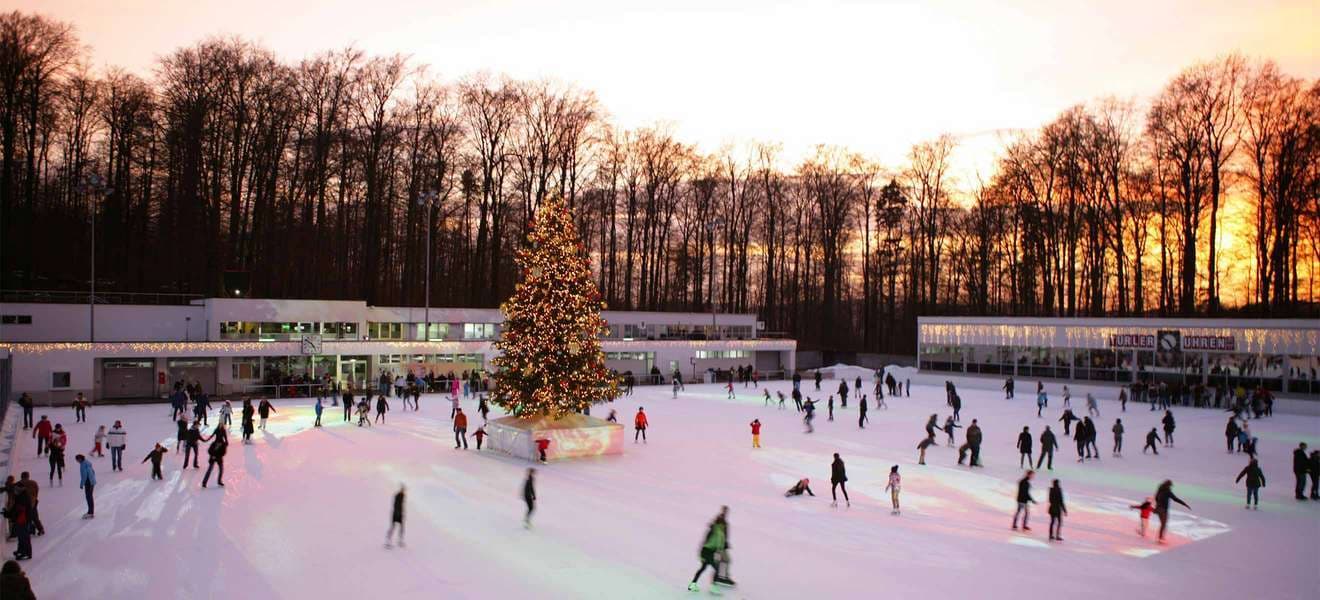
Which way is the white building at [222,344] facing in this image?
toward the camera

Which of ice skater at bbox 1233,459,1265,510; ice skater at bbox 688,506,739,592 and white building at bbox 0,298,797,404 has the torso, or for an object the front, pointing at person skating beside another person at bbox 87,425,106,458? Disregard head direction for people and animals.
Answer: the white building

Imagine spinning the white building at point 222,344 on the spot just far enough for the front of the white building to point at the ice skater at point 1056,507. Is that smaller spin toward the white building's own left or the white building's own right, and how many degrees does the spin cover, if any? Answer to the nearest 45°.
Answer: approximately 45° to the white building's own left

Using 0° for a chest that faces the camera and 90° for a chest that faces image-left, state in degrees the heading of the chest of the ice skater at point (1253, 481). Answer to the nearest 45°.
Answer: approximately 180°

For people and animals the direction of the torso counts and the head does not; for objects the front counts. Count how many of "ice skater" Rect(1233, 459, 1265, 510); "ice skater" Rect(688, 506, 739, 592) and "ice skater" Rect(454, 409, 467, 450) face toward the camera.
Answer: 1

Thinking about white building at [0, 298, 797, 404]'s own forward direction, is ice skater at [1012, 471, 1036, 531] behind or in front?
in front

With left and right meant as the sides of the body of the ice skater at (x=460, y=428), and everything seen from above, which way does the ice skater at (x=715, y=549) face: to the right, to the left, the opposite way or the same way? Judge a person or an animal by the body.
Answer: to the left

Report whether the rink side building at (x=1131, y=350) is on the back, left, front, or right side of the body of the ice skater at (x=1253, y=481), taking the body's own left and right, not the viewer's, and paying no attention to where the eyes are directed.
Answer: front
